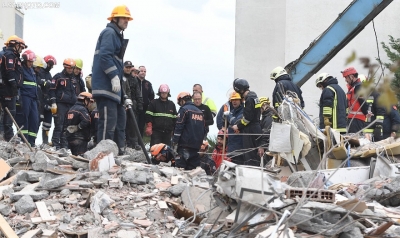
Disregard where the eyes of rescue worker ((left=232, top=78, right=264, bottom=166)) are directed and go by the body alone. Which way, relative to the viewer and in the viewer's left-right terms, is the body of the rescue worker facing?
facing to the left of the viewer

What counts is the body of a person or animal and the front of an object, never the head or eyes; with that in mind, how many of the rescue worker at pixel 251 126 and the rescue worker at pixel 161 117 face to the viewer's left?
1

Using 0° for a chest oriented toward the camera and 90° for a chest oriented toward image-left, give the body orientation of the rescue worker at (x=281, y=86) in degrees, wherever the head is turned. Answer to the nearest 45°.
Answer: approximately 135°

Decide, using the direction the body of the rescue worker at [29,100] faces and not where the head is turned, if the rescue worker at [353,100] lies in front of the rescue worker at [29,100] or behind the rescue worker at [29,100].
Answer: in front

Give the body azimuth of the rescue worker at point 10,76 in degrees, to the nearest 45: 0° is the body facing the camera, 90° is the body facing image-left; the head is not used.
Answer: approximately 270°

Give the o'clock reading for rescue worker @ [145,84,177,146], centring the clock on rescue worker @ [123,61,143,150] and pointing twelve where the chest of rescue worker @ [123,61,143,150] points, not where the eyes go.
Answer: rescue worker @ [145,84,177,146] is roughly at 10 o'clock from rescue worker @ [123,61,143,150].
